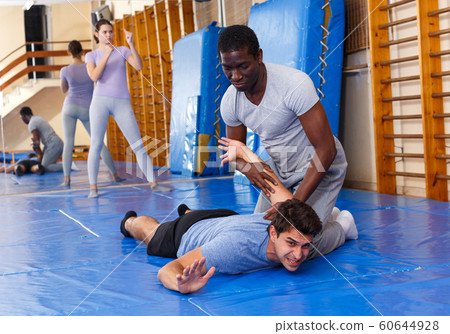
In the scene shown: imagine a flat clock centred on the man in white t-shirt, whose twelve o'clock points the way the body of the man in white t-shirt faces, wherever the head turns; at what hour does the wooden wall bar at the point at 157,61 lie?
The wooden wall bar is roughly at 4 o'clock from the man in white t-shirt.

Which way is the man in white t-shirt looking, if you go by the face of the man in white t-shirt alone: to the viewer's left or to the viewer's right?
to the viewer's left

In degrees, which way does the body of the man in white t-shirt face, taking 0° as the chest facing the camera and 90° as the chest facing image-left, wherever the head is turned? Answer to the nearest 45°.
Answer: approximately 45°
